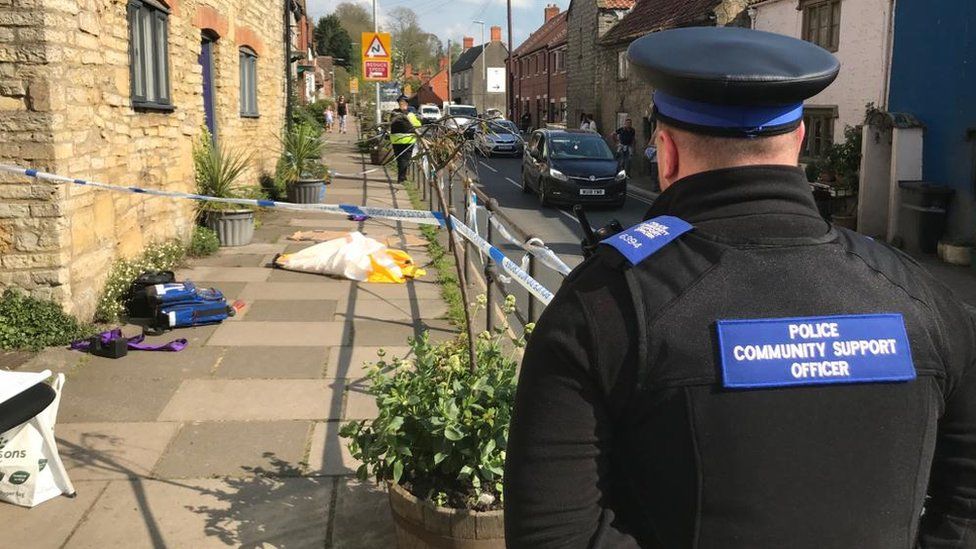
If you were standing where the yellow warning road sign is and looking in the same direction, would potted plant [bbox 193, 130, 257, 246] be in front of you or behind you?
in front

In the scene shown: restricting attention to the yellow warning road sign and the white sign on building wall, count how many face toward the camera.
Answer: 2

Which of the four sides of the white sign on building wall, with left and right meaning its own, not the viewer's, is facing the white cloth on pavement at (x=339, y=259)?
front

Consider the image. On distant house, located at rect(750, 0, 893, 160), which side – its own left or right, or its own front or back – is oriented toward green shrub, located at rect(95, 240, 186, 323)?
front

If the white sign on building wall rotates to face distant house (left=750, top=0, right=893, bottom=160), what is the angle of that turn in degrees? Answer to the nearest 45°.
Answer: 0° — it already faces it

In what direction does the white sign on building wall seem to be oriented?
toward the camera

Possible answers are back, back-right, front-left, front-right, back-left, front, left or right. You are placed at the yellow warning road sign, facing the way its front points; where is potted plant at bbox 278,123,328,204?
front

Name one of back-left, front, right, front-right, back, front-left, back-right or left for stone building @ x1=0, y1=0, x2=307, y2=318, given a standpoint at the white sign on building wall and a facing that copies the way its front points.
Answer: front

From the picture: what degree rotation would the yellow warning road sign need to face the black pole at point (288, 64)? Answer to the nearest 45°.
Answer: approximately 90° to its right

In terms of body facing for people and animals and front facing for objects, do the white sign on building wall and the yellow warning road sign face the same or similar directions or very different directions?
same or similar directions

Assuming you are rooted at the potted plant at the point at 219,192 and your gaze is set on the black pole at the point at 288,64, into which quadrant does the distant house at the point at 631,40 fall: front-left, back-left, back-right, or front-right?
front-right

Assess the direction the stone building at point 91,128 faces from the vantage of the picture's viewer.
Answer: facing the viewer and to the right of the viewer

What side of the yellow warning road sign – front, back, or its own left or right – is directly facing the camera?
front

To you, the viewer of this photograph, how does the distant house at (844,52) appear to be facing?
facing the viewer and to the left of the viewer

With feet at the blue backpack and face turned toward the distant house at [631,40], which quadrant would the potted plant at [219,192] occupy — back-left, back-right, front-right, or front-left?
front-left

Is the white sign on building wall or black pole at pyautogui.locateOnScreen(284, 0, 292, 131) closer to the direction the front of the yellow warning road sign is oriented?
the black pole
